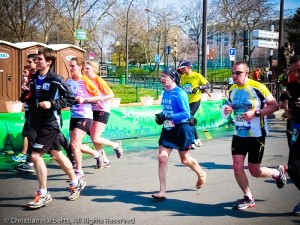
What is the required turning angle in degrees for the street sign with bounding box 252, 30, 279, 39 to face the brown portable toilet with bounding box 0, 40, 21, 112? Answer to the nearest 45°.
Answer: approximately 45° to its right

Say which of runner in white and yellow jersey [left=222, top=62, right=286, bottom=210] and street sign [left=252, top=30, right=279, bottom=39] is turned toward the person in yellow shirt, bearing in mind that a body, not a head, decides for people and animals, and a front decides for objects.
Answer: the street sign

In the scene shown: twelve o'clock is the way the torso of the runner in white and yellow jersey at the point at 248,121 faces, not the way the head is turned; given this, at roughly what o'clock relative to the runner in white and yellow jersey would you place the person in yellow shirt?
The person in yellow shirt is roughly at 4 o'clock from the runner in white and yellow jersey.

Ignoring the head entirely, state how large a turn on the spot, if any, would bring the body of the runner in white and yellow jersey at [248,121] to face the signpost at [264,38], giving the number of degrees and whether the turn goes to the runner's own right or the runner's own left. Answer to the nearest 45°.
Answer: approximately 135° to the runner's own right

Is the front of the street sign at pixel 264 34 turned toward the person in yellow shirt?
yes

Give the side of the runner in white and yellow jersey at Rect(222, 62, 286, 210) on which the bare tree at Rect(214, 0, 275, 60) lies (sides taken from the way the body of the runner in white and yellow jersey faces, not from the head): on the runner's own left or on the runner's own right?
on the runner's own right

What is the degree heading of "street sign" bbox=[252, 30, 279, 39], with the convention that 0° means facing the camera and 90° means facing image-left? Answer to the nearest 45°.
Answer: approximately 0°

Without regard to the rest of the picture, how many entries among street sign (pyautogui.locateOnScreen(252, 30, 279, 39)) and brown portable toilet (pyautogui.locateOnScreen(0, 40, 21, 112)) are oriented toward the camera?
2
